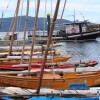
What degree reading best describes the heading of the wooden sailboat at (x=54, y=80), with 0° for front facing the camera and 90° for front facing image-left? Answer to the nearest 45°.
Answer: approximately 270°
